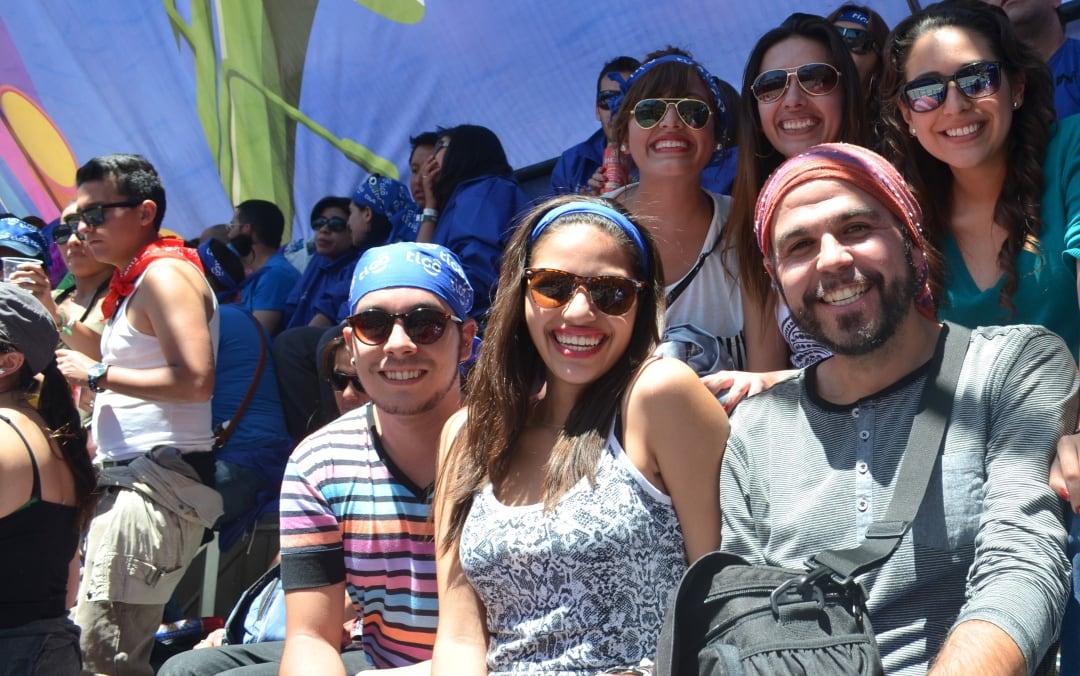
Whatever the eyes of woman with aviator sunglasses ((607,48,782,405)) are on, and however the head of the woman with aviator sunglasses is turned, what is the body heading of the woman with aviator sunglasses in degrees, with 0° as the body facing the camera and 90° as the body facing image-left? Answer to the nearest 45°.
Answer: approximately 0°

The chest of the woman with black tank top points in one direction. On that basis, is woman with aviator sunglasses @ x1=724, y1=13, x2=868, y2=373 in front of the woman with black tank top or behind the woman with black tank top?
behind

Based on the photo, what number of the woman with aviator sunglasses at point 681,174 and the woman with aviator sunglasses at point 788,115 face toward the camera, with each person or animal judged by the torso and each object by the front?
2

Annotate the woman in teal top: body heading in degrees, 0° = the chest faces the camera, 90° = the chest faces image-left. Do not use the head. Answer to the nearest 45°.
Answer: approximately 0°

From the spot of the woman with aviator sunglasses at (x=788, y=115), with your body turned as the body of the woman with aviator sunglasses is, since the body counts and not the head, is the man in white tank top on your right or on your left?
on your right

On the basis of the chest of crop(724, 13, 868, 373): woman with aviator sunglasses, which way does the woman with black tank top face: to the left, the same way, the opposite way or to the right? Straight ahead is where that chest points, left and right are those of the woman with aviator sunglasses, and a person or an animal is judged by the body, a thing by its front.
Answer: to the right

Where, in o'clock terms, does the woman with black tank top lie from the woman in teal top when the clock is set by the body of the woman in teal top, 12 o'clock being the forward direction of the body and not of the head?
The woman with black tank top is roughly at 3 o'clock from the woman in teal top.

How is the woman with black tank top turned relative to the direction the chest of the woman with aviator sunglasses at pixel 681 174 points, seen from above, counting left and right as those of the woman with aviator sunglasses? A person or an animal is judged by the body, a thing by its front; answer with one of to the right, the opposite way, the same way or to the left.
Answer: to the right

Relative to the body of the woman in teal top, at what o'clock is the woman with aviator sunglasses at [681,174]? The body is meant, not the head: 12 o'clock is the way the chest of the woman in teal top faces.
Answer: The woman with aviator sunglasses is roughly at 4 o'clock from the woman in teal top.
